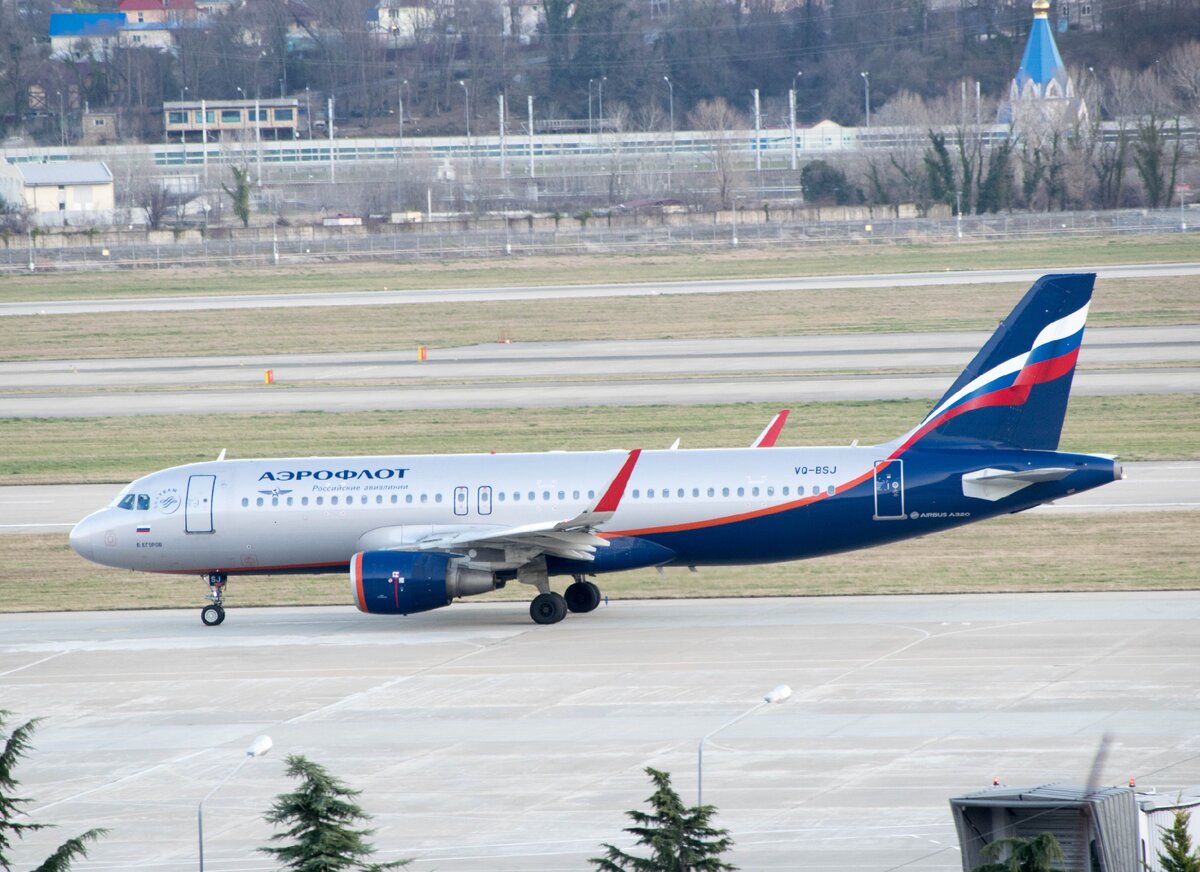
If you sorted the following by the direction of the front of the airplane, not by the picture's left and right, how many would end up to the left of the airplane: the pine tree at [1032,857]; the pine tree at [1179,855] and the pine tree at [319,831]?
3

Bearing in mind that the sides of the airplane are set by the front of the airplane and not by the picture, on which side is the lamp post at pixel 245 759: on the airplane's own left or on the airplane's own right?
on the airplane's own left

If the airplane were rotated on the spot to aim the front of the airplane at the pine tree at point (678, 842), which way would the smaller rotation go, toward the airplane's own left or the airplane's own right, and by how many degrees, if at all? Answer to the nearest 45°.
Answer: approximately 90° to the airplane's own left

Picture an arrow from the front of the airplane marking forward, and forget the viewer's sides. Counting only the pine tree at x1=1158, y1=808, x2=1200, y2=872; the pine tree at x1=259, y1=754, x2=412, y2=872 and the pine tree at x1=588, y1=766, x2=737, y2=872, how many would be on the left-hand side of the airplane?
3

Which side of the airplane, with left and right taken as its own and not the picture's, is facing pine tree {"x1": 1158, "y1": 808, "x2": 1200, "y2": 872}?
left

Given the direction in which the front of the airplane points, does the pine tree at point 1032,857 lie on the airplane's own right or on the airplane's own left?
on the airplane's own left

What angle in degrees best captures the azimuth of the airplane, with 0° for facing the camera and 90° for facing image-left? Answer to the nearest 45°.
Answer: approximately 90°
